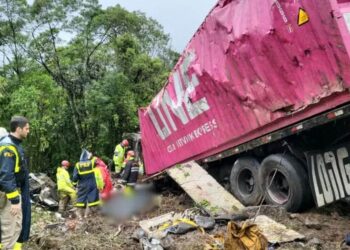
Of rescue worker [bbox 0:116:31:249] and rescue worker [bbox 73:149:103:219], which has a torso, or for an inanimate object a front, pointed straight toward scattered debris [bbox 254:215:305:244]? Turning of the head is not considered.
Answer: rescue worker [bbox 0:116:31:249]

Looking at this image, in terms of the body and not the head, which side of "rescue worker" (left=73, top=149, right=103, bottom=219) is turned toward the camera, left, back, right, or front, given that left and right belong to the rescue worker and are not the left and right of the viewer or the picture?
back

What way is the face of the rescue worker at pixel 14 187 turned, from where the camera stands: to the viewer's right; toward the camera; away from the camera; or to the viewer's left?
to the viewer's right

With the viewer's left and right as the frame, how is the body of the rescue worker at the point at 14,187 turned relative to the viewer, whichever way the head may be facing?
facing to the right of the viewer

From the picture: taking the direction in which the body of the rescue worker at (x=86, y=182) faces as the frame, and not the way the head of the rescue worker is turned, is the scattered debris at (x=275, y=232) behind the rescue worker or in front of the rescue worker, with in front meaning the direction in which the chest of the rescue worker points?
behind

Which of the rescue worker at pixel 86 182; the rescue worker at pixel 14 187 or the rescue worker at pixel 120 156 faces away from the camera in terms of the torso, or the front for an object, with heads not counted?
the rescue worker at pixel 86 182

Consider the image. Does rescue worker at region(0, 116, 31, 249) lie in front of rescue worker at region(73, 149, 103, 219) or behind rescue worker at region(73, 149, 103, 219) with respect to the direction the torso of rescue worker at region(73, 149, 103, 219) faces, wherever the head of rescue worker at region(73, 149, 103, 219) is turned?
behind

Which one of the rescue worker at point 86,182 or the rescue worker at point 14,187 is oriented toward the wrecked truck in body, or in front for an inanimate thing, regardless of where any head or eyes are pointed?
the rescue worker at point 14,187

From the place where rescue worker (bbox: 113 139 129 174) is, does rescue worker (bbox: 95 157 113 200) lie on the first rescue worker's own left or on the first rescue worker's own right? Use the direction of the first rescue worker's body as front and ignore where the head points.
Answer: on the first rescue worker's own right

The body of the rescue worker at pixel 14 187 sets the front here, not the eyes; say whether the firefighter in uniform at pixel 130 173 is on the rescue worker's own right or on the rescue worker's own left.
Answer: on the rescue worker's own left

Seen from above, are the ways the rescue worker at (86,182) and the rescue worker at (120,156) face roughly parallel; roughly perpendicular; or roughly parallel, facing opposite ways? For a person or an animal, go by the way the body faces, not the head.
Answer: roughly perpendicular
